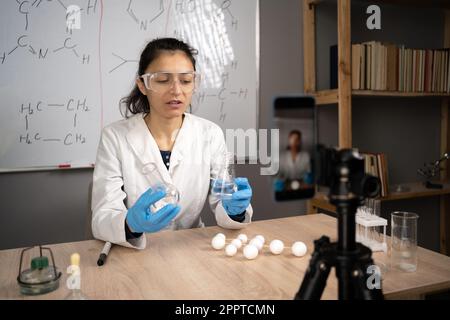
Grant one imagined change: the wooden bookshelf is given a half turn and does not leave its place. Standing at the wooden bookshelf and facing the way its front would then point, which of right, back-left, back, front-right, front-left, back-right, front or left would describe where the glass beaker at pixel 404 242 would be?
back-left

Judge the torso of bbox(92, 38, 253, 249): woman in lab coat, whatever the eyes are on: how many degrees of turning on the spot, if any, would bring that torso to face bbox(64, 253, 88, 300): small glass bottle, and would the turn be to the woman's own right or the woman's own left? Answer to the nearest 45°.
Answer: approximately 45° to the woman's own right

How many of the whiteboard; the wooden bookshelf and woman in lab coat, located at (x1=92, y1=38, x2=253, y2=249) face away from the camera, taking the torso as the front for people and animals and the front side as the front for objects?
0

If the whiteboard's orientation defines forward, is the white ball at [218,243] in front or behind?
in front

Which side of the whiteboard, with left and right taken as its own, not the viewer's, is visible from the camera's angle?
front

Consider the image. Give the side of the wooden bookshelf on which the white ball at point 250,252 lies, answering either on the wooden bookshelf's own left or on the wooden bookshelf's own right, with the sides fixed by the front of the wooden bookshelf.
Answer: on the wooden bookshelf's own right

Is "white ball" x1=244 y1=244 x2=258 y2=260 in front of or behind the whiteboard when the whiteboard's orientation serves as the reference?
in front

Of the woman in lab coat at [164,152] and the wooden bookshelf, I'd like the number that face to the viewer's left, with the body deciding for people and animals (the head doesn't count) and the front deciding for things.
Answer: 0

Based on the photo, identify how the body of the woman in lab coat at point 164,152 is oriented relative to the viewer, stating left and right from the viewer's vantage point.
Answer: facing the viewer and to the right of the viewer

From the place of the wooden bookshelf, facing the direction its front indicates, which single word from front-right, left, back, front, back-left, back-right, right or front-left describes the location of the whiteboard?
right

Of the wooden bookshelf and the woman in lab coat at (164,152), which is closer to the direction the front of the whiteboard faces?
the woman in lab coat
